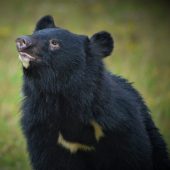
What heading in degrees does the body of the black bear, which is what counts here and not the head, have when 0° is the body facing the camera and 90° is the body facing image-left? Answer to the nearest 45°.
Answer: approximately 45°
